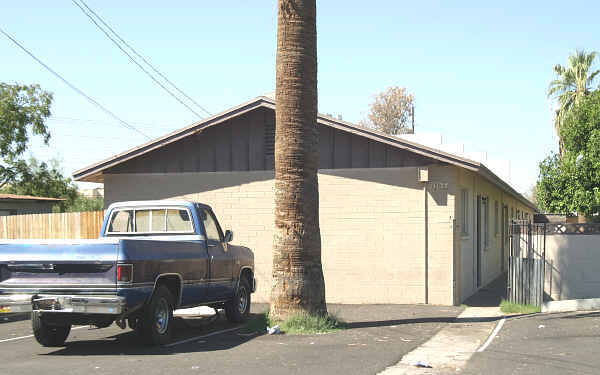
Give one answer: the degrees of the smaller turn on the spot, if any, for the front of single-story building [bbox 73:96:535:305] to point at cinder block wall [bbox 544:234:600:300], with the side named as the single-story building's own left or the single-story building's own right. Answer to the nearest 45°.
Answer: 0° — it already faces it

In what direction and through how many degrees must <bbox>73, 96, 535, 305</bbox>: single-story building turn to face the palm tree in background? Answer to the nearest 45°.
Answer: approximately 45° to its left

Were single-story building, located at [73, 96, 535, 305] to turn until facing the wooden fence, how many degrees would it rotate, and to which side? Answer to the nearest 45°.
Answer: approximately 180°

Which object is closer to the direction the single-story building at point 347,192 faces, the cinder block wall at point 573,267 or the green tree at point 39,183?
the cinder block wall

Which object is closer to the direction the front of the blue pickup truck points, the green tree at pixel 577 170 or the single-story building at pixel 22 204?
the green tree

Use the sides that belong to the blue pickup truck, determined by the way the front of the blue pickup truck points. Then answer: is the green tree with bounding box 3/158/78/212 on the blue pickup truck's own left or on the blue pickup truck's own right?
on the blue pickup truck's own left

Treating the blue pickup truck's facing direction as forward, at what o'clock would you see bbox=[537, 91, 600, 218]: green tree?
The green tree is roughly at 12 o'clock from the blue pickup truck.

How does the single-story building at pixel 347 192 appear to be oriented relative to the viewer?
to the viewer's right

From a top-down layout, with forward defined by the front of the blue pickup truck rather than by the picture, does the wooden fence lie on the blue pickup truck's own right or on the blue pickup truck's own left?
on the blue pickup truck's own left

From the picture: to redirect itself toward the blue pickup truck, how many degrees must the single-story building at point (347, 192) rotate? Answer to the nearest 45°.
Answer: approximately 135° to its right

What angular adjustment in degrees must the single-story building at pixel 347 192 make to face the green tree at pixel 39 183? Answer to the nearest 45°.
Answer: approximately 135° to its left

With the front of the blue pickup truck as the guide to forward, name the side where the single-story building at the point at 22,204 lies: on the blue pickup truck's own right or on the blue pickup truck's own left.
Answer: on the blue pickup truck's own left
